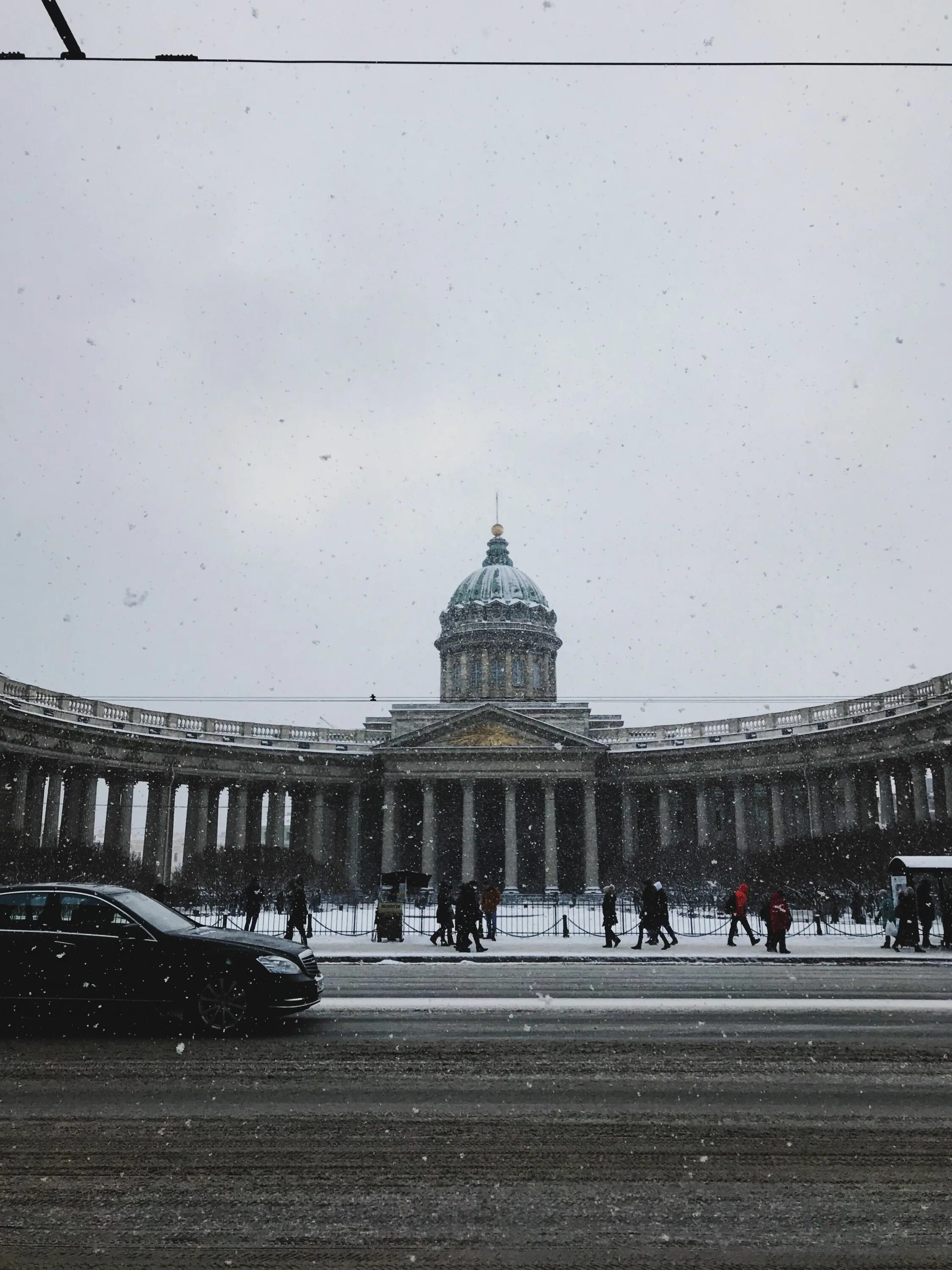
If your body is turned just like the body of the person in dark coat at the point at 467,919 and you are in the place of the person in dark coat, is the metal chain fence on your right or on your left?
on your left

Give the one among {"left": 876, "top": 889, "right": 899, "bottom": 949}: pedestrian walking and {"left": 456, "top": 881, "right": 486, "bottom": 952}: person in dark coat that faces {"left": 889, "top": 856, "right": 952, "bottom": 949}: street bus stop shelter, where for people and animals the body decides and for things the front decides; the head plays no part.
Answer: the person in dark coat

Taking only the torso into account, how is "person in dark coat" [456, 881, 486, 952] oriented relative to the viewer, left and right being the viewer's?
facing to the right of the viewer

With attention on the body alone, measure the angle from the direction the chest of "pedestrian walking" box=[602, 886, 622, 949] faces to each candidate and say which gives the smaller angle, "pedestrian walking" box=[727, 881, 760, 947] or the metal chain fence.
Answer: the pedestrian walking

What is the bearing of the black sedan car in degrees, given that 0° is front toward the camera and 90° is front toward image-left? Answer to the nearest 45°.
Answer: approximately 270°

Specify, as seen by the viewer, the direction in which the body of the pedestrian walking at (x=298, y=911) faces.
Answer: to the viewer's right

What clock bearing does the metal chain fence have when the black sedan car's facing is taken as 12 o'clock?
The metal chain fence is roughly at 10 o'clock from the black sedan car.

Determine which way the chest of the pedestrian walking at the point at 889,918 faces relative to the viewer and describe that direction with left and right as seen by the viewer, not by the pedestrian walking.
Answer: facing to the left of the viewer
